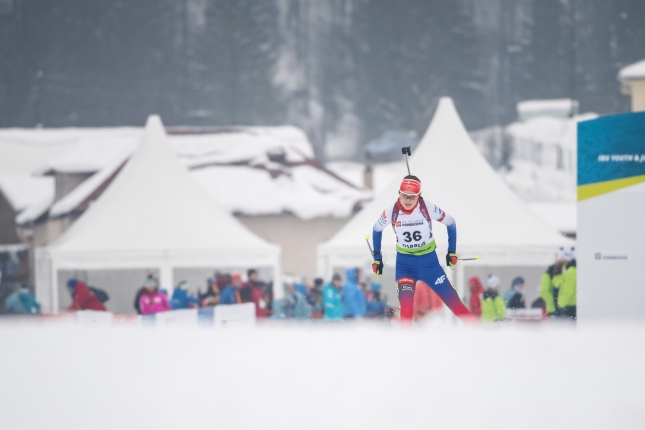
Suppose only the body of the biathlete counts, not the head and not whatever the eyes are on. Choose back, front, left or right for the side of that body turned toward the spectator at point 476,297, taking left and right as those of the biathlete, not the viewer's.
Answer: back

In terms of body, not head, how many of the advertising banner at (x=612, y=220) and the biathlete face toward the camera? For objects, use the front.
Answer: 2

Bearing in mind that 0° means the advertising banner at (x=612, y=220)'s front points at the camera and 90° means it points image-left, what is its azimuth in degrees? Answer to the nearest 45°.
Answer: approximately 0°

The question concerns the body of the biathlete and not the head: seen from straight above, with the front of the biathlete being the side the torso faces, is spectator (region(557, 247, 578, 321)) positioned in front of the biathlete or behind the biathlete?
behind

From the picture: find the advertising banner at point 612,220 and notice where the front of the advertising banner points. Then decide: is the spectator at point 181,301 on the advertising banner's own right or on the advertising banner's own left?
on the advertising banner's own right

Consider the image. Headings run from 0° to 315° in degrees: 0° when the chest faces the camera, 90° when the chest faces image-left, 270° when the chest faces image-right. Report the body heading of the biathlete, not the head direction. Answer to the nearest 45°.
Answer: approximately 0°

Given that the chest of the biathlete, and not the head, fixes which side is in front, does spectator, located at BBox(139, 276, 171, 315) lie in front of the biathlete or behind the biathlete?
behind

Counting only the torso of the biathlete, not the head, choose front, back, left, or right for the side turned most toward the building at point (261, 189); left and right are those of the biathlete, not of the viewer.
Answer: back

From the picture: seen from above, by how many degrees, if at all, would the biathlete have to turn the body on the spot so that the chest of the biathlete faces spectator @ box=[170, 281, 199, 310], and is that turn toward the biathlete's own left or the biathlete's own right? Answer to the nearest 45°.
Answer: approximately 135° to the biathlete's own right

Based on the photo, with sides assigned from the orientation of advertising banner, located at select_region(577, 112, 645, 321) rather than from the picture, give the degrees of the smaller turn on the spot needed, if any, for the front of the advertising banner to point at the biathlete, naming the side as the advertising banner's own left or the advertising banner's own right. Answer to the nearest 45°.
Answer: approximately 45° to the advertising banner's own right

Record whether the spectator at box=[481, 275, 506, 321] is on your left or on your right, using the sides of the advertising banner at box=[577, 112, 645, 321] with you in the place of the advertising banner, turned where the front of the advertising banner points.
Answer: on your right

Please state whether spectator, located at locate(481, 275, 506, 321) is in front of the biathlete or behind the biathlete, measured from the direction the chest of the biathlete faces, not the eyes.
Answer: behind
